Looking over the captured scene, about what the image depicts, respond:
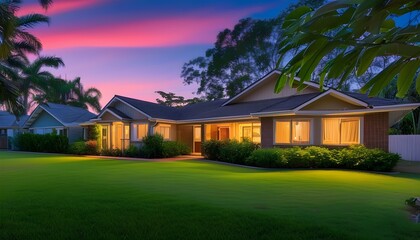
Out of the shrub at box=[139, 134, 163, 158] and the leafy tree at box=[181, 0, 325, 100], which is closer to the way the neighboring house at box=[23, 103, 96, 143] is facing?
the shrub

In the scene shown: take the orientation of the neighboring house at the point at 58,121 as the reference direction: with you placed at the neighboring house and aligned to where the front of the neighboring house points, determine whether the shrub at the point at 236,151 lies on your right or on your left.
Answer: on your left

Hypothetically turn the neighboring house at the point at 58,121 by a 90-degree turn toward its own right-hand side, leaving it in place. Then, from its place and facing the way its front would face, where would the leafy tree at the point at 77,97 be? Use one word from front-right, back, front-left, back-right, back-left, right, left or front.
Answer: front-right

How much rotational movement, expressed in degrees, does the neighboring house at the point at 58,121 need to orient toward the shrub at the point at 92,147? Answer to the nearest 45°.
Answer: approximately 45° to its left

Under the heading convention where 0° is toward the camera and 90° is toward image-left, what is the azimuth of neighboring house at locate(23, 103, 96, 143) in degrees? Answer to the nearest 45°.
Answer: approximately 45°

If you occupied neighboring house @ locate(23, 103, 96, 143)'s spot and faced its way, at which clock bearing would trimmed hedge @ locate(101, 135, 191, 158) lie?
The trimmed hedge is roughly at 10 o'clock from the neighboring house.
